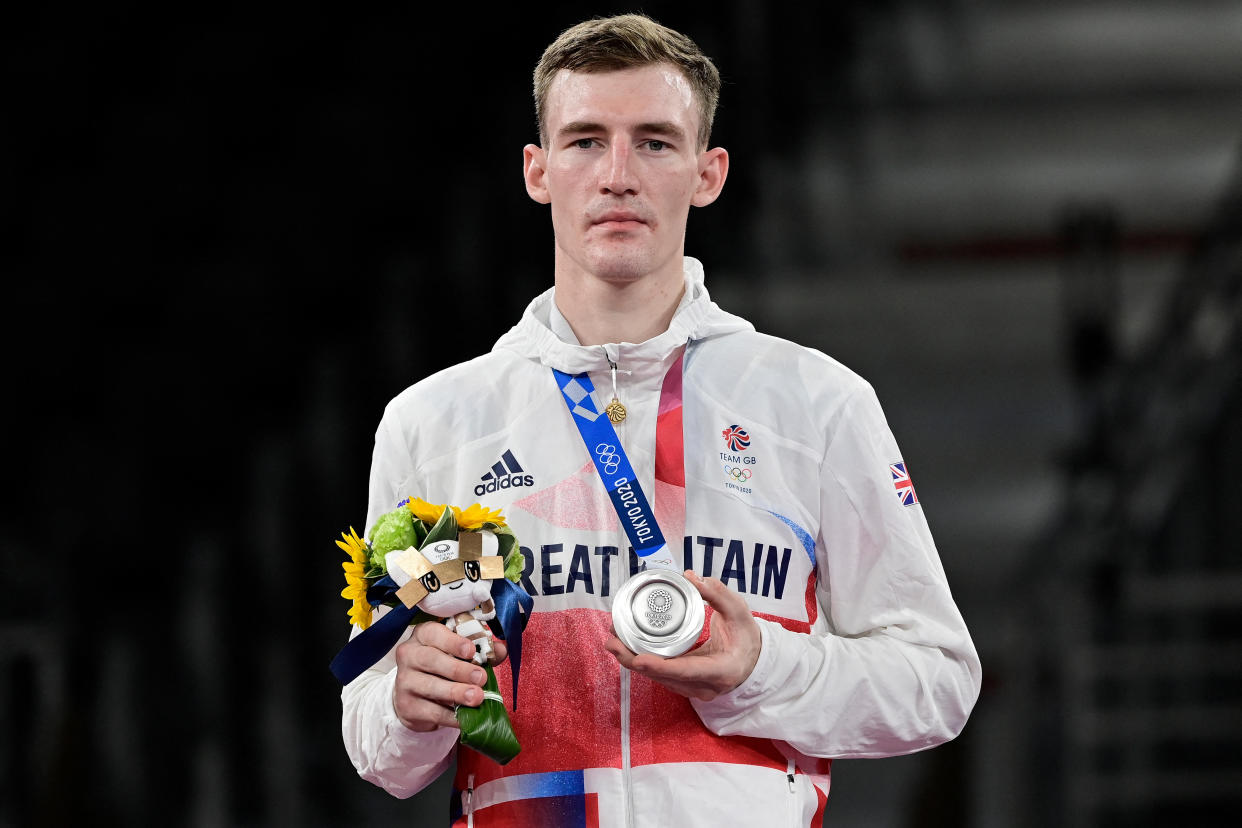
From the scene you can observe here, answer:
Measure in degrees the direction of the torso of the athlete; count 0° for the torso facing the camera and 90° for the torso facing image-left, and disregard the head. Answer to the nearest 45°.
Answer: approximately 0°

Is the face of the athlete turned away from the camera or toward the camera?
toward the camera
